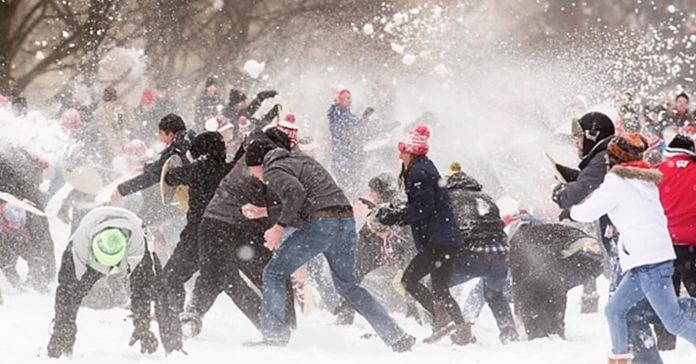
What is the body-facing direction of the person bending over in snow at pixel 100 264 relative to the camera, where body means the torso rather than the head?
toward the camera

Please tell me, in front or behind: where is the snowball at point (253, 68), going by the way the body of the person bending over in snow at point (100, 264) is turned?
behind

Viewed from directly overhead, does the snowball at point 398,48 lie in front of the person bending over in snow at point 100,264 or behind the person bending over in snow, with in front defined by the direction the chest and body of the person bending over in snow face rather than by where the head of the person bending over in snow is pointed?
behind

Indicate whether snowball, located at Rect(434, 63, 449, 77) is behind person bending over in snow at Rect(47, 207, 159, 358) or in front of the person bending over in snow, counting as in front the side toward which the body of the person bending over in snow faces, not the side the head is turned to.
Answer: behind
